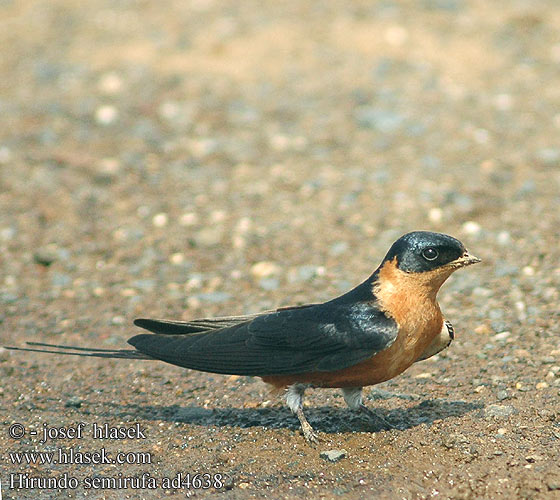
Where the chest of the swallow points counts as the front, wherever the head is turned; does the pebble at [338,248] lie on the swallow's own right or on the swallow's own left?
on the swallow's own left

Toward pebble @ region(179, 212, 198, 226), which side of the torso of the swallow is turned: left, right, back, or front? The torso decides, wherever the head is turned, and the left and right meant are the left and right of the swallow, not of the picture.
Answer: left

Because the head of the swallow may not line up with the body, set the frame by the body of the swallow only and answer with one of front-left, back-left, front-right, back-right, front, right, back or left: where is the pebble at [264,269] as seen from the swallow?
left

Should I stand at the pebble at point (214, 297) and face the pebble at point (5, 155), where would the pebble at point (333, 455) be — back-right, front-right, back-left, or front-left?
back-left

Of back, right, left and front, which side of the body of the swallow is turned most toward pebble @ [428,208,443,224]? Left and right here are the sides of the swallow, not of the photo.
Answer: left

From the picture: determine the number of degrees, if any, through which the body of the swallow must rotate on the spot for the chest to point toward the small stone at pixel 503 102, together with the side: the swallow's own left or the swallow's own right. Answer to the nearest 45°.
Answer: approximately 90° to the swallow's own left

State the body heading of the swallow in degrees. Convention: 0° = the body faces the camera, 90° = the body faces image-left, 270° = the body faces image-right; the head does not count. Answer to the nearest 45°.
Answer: approximately 270°

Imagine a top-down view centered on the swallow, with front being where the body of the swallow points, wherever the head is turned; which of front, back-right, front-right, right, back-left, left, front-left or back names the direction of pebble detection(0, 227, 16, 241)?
back-left
